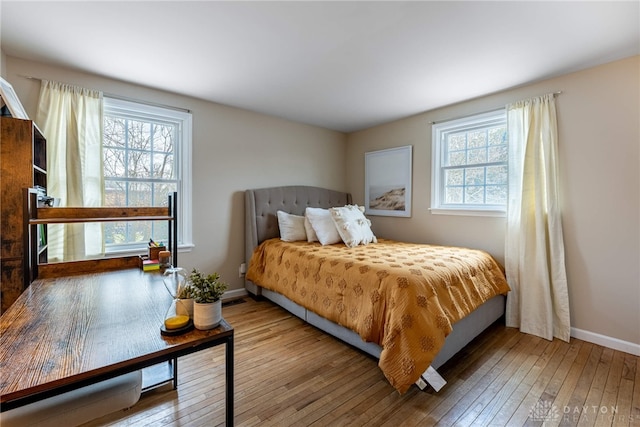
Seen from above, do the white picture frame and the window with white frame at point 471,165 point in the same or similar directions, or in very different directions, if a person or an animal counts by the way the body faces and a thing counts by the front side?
very different directions

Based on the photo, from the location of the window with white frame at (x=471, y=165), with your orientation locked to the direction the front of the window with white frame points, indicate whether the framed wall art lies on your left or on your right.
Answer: on your right

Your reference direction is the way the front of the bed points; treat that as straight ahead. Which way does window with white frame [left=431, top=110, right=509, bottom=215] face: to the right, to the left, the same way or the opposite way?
to the right

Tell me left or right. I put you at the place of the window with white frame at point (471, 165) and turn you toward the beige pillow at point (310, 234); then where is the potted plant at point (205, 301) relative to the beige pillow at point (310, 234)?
left

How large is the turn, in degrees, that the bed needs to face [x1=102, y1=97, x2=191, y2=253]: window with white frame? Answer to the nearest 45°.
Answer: approximately 135° to its right

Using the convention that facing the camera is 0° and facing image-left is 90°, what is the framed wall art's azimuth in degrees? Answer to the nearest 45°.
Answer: approximately 45°

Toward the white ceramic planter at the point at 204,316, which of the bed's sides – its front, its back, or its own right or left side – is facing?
right

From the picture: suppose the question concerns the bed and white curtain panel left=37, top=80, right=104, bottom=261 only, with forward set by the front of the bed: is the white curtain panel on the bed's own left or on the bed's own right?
on the bed's own right

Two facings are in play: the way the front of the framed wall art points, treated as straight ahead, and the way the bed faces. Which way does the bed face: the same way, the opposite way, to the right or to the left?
to the left

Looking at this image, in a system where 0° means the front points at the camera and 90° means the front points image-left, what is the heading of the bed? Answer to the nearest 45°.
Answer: approximately 315°

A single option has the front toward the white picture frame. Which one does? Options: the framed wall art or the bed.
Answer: the framed wall art

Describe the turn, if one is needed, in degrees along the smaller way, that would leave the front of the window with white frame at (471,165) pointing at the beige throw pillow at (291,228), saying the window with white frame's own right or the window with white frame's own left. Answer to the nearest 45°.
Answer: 0° — it already faces it
